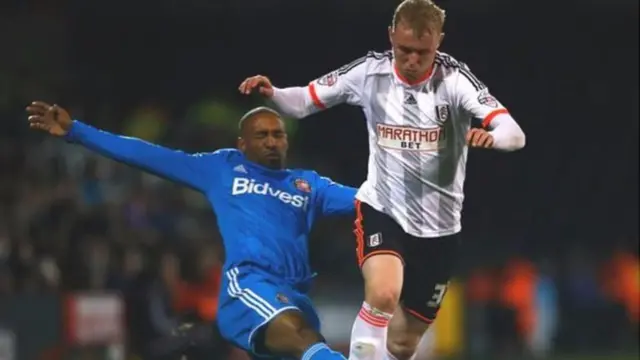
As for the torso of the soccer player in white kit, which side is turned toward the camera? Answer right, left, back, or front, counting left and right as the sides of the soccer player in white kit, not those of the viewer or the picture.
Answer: front
